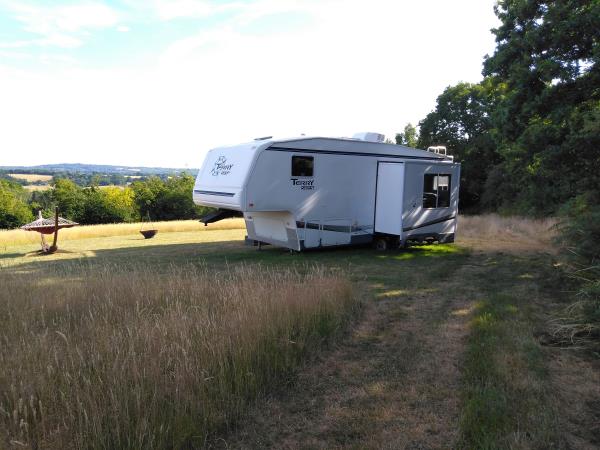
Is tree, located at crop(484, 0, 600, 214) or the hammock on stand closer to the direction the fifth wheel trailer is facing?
the hammock on stand

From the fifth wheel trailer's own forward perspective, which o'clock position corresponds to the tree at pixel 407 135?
The tree is roughly at 5 o'clock from the fifth wheel trailer.

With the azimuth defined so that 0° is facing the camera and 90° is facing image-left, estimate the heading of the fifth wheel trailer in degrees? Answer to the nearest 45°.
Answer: approximately 45°

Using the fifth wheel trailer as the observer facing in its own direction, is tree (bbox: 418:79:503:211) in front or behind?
behind

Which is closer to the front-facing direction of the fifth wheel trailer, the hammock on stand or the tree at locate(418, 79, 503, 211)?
the hammock on stand

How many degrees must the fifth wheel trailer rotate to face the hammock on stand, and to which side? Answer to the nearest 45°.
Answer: approximately 45° to its right

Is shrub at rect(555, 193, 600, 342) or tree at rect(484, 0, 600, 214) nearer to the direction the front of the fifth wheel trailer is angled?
the shrub

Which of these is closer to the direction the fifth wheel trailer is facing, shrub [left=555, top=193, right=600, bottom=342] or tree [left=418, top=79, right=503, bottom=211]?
the shrub

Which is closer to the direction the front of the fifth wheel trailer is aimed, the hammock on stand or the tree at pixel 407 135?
the hammock on stand

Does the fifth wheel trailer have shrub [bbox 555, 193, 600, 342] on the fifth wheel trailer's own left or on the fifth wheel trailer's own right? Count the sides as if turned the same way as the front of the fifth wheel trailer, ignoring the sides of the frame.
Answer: on the fifth wheel trailer's own left
